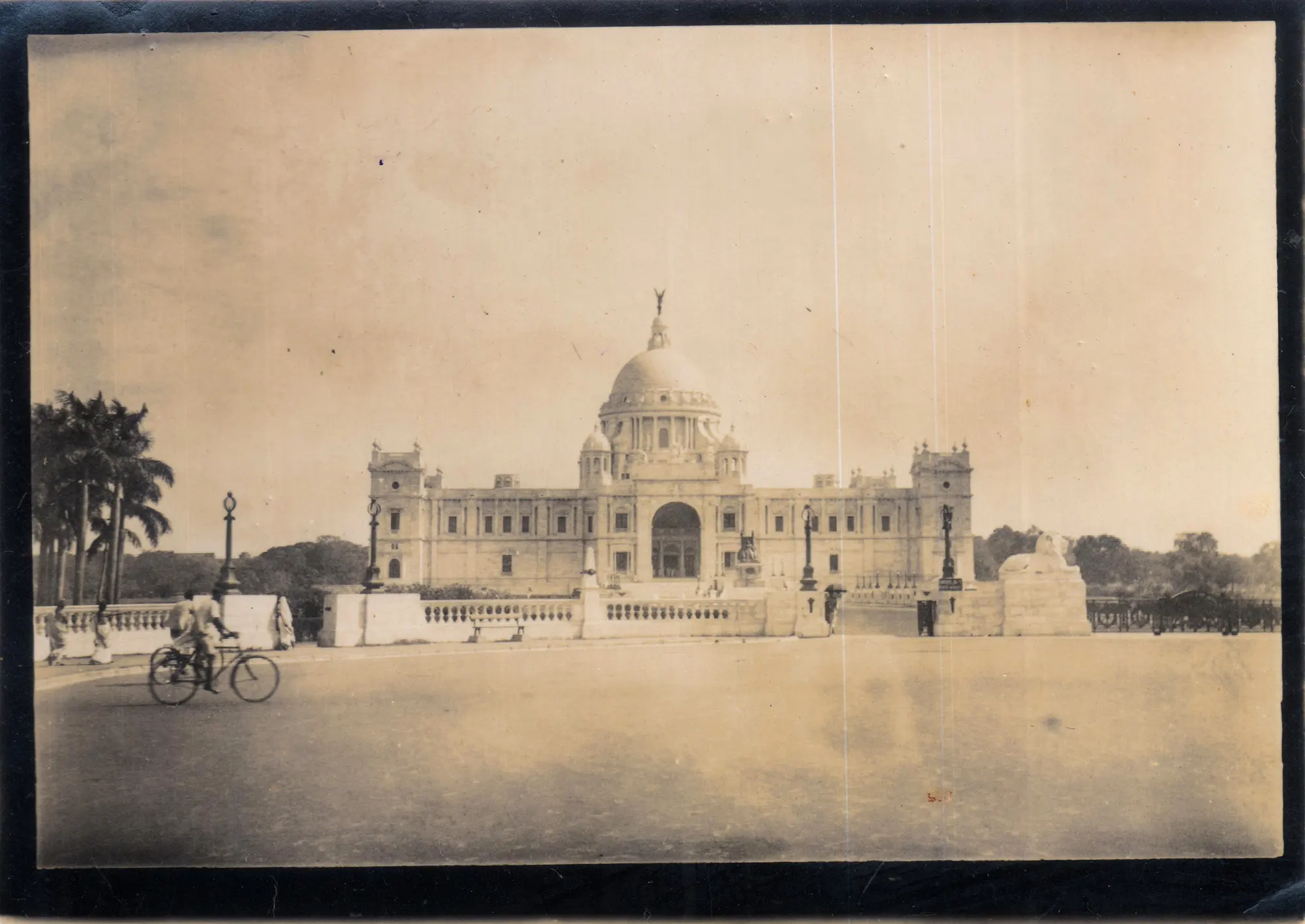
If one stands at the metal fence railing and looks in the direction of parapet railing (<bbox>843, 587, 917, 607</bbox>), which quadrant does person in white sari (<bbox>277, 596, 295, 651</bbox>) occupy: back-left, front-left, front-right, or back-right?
front-left

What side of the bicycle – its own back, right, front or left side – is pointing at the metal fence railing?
front

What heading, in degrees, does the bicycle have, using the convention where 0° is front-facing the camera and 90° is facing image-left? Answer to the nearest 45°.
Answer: approximately 270°

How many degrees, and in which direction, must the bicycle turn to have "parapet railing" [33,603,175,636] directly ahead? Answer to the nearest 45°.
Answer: approximately 135° to its left
